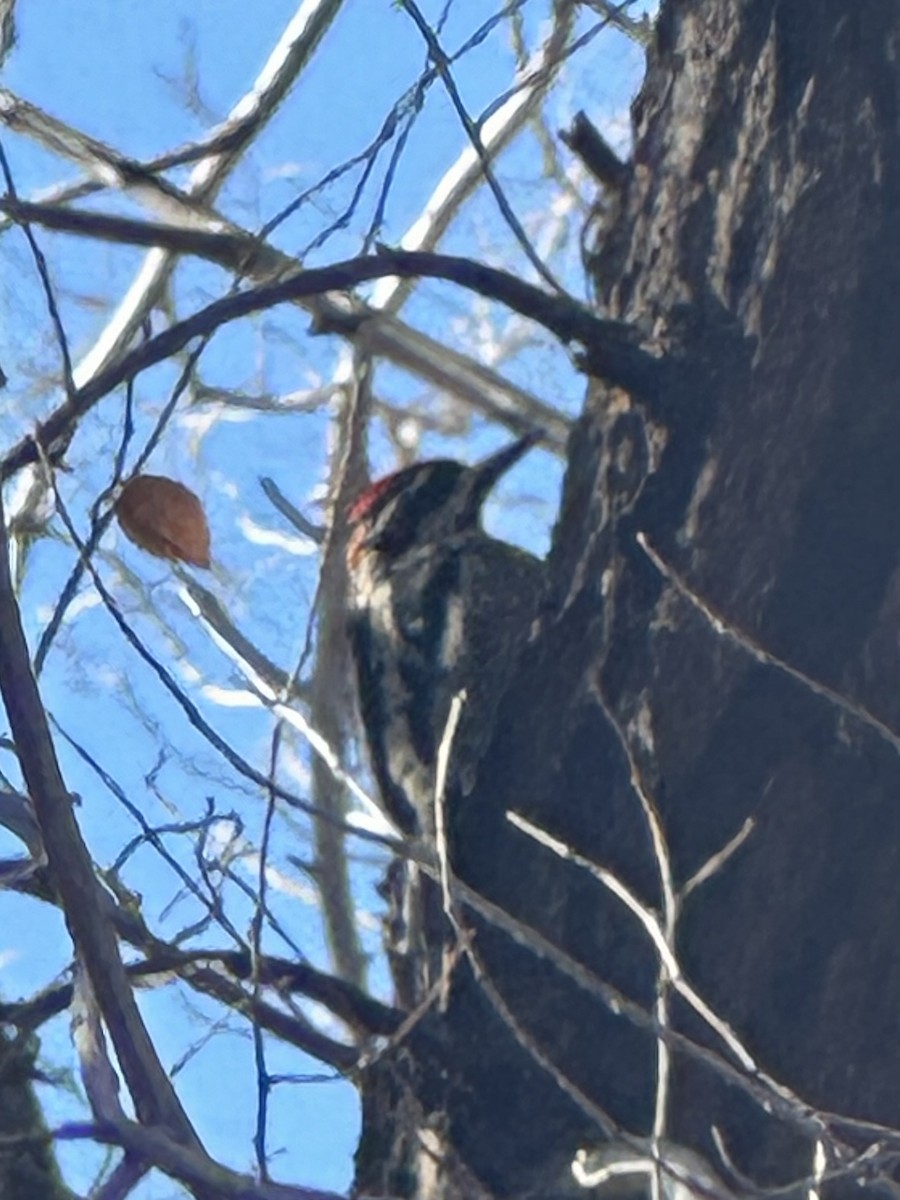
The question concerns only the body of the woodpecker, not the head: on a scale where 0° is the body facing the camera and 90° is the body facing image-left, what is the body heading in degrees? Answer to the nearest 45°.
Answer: approximately 270°
